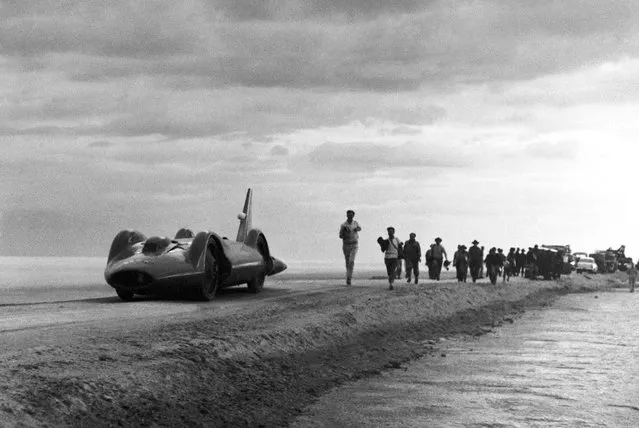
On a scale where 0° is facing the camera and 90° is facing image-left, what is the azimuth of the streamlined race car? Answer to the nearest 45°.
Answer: approximately 45°

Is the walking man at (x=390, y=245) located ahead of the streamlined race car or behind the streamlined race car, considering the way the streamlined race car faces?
behind

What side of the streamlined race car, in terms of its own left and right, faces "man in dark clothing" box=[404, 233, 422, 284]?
back

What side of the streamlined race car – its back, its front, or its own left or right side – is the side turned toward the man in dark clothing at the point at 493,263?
back

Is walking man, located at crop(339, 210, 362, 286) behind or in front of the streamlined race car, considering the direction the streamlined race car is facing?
behind

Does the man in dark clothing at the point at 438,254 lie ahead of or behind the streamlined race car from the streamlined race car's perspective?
behind
